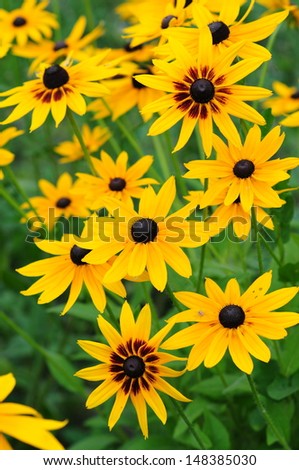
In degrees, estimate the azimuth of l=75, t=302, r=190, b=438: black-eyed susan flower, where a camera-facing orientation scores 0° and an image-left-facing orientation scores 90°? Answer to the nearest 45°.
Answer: approximately 0°

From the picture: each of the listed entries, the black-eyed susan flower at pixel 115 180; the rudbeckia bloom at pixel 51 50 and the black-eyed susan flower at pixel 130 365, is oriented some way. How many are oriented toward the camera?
3

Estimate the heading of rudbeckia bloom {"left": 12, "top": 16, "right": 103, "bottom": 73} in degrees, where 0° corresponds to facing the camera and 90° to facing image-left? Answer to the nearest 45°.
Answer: approximately 0°
